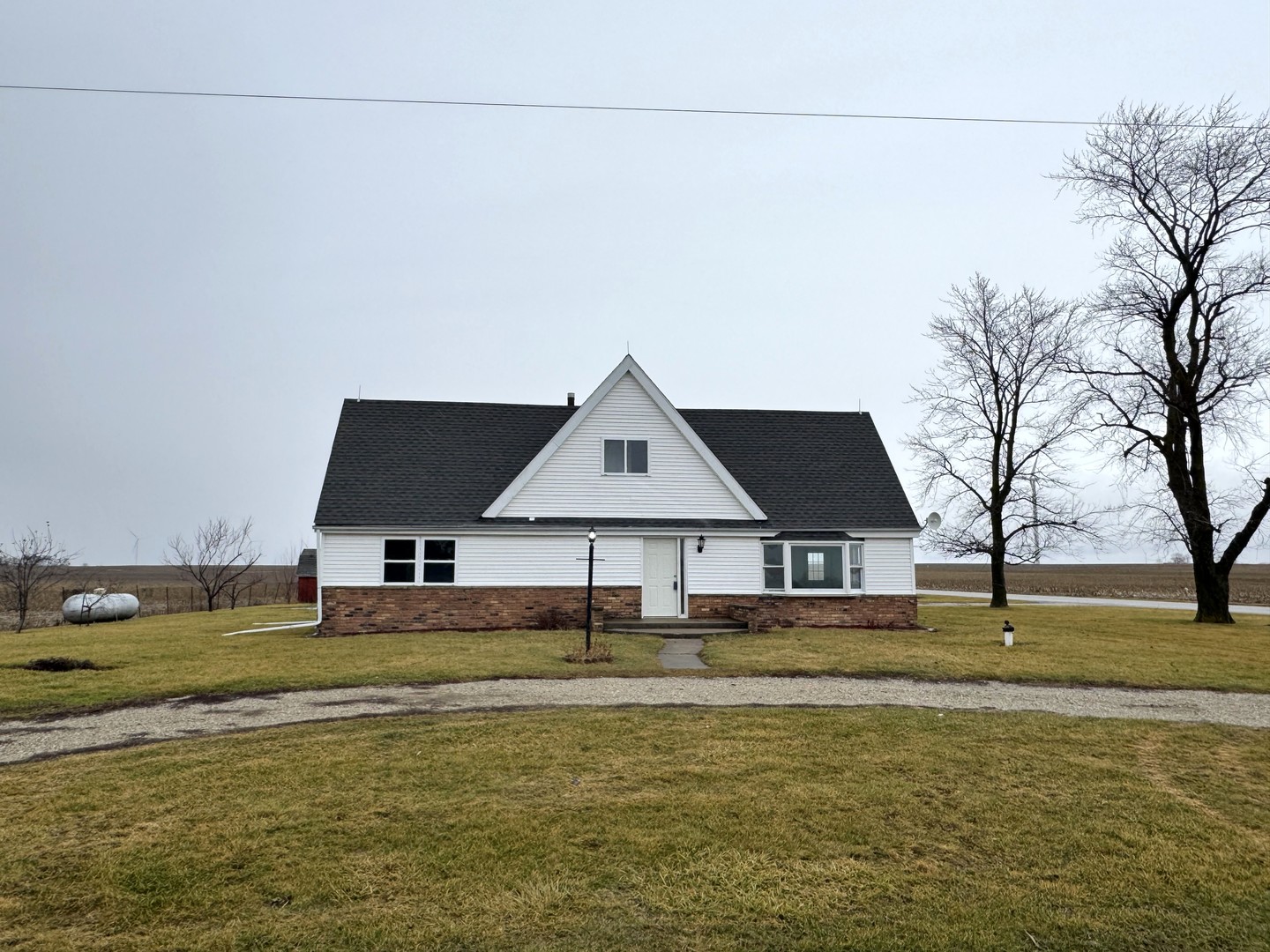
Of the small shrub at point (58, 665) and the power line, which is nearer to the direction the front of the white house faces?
the power line

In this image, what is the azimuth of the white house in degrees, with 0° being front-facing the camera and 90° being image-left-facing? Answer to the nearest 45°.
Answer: approximately 0°

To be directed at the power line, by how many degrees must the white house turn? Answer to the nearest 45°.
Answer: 0° — it already faces it

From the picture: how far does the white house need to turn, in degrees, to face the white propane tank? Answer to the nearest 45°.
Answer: approximately 135° to its right

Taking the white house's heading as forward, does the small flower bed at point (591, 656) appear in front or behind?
in front

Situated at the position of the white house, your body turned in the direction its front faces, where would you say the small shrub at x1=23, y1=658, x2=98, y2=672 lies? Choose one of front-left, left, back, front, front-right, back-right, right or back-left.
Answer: front-right

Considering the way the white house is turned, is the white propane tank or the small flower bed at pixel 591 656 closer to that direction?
the small flower bed
